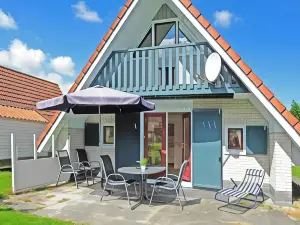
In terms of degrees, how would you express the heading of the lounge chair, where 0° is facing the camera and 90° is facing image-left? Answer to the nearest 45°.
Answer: approximately 45°

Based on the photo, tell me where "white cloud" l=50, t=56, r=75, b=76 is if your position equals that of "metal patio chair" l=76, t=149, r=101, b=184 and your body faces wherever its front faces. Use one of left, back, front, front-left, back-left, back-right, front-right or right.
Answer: back-left

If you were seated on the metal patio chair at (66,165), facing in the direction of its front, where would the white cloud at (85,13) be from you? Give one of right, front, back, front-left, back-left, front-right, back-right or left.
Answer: back-left

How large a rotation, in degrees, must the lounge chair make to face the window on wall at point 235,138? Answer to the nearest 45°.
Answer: approximately 135° to its right

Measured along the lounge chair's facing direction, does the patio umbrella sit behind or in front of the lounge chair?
in front

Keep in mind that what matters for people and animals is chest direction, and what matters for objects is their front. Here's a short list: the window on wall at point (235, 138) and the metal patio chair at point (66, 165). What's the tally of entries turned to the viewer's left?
0

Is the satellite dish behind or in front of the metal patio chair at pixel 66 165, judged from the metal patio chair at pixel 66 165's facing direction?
in front

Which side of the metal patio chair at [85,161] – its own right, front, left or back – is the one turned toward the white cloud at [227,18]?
left

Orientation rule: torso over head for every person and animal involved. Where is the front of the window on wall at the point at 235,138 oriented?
toward the camera

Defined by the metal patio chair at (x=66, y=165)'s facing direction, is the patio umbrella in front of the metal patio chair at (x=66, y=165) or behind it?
in front

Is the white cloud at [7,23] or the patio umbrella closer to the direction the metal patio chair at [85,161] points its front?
the patio umbrella
